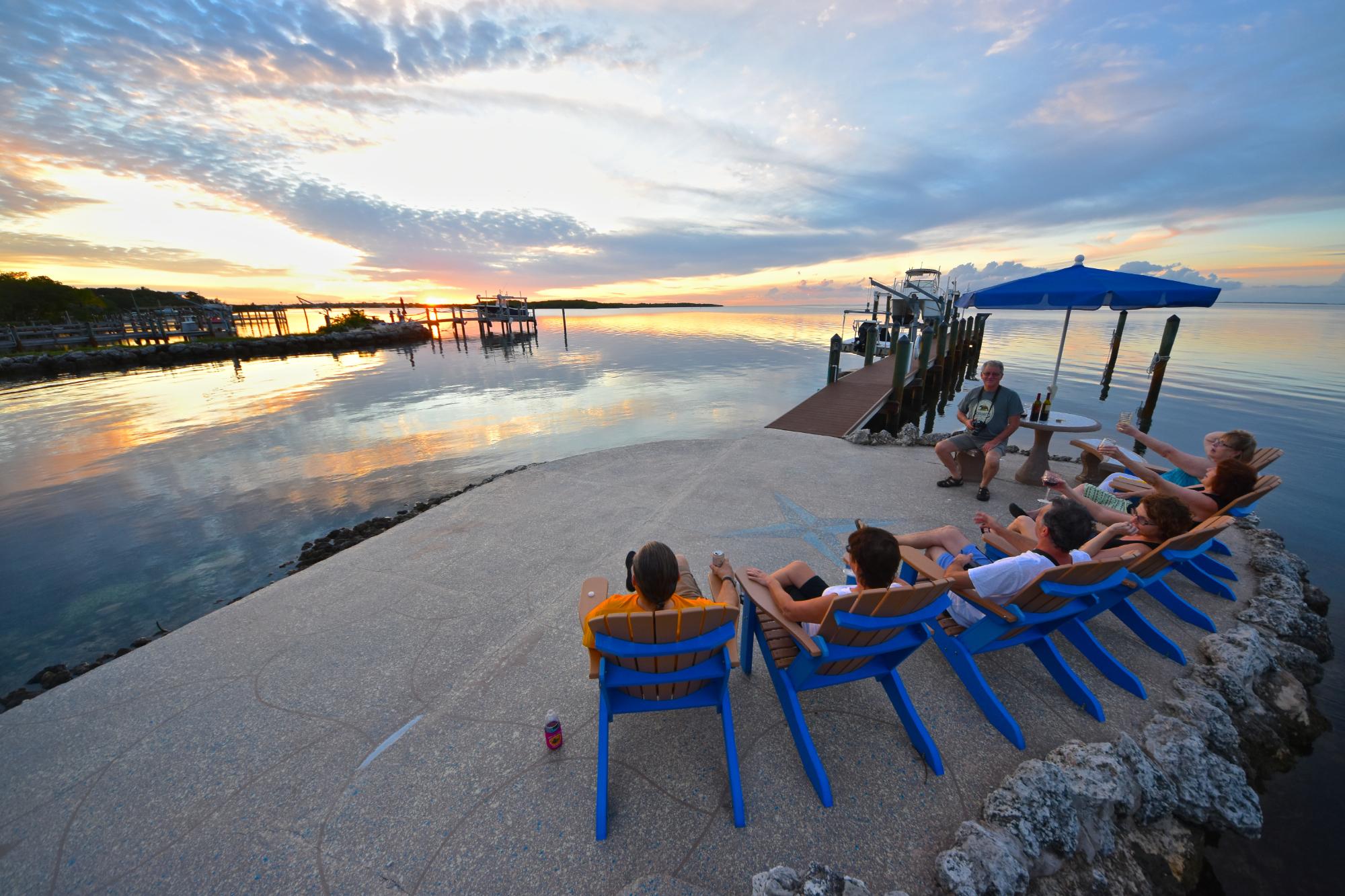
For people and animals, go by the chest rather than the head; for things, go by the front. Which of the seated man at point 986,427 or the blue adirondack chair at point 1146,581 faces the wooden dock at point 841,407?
the blue adirondack chair

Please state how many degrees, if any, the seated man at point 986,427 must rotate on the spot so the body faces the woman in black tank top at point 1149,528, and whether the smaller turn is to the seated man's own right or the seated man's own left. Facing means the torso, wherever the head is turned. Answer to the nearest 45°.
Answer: approximately 45° to the seated man's own left

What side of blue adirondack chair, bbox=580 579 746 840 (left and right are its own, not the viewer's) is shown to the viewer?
back

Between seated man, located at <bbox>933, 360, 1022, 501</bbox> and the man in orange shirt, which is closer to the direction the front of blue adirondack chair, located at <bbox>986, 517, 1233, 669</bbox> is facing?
the seated man

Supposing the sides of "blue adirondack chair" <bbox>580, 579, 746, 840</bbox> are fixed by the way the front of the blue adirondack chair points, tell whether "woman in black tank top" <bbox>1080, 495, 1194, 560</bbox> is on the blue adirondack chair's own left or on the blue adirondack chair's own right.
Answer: on the blue adirondack chair's own right

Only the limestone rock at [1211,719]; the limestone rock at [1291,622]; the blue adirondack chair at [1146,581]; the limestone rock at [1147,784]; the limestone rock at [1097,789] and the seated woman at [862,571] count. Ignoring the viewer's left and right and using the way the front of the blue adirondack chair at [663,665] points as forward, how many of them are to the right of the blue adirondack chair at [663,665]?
6

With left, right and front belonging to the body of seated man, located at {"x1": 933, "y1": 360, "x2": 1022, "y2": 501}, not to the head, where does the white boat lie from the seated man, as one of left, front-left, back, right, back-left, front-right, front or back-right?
back-right

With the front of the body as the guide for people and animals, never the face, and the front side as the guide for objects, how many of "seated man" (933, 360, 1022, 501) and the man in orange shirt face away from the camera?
1

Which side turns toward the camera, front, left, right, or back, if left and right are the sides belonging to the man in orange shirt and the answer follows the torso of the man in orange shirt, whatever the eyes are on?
back

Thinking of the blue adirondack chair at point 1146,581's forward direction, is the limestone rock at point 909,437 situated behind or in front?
in front

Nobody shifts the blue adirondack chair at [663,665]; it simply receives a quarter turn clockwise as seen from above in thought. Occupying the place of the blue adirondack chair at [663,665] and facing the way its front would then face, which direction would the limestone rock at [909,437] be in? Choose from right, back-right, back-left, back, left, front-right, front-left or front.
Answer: front-left

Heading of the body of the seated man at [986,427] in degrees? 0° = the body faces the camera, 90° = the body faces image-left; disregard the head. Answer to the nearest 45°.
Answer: approximately 45°

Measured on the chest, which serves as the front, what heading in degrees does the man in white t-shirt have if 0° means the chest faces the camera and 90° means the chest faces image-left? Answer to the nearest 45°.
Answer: approximately 135°

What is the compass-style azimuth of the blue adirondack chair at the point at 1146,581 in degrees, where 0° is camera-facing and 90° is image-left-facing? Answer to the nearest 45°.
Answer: approximately 135°

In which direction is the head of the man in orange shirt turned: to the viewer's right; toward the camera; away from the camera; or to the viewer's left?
away from the camera
